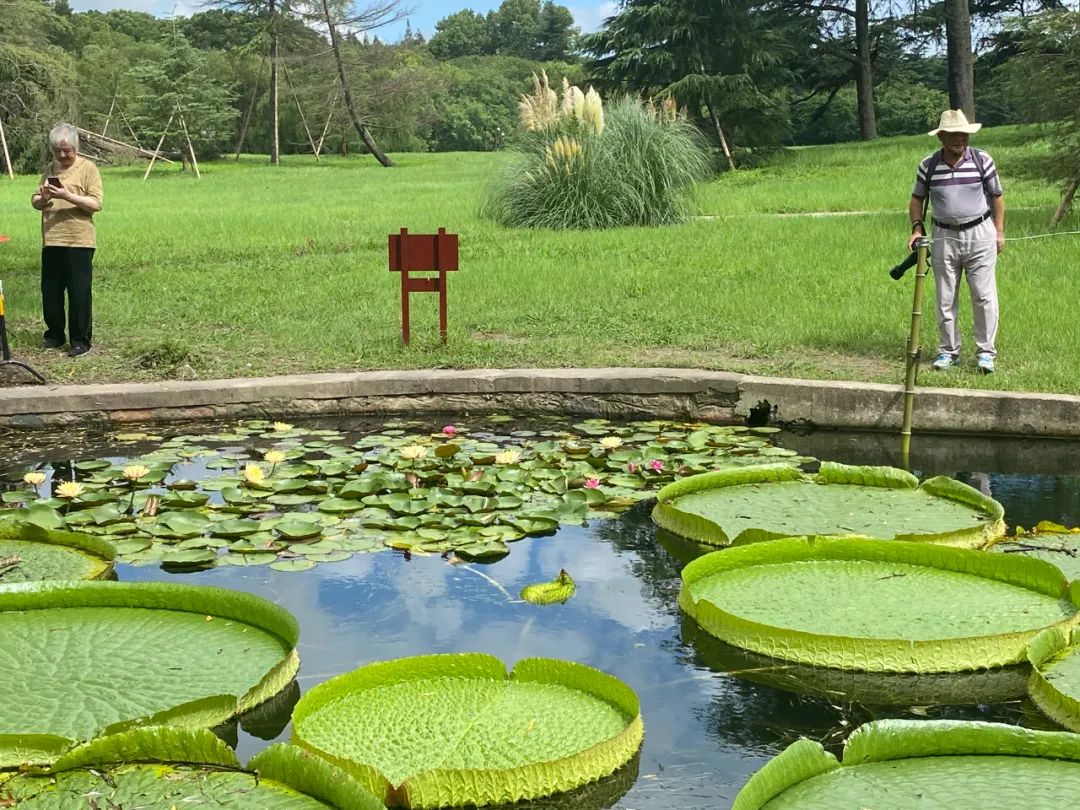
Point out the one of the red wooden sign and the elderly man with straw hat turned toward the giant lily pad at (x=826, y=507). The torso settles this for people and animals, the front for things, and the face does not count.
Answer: the elderly man with straw hat

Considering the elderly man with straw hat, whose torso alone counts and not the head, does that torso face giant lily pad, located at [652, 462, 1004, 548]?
yes

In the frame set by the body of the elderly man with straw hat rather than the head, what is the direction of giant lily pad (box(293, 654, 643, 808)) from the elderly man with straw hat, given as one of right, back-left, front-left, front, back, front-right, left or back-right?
front

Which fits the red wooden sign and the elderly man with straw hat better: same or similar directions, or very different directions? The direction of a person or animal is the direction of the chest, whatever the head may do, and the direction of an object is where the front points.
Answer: very different directions

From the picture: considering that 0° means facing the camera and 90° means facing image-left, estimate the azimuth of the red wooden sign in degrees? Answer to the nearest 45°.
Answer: approximately 180°

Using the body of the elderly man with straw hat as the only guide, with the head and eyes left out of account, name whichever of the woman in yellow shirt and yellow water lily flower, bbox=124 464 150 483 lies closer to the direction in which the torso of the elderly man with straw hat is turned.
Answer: the yellow water lily flower

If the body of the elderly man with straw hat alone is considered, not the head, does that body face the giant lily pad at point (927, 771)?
yes

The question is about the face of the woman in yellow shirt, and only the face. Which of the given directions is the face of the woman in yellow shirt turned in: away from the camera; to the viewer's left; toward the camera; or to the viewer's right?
toward the camera

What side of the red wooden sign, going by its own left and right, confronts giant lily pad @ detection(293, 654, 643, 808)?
back

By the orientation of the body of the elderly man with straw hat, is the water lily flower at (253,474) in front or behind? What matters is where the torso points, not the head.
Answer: in front

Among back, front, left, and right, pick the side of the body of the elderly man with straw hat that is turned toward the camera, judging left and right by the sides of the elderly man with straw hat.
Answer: front
